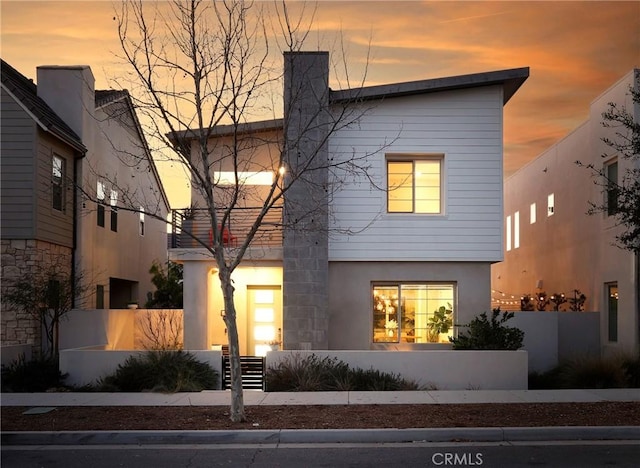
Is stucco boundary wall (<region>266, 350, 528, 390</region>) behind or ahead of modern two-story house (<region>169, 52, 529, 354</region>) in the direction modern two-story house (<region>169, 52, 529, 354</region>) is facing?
ahead

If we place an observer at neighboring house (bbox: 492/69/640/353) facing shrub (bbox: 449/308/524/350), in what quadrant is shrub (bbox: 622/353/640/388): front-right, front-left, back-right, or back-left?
front-left

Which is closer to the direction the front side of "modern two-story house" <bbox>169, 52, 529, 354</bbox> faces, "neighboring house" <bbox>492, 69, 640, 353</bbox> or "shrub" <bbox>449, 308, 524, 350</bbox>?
the shrub

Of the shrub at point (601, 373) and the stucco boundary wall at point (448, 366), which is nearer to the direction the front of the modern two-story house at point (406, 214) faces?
the stucco boundary wall

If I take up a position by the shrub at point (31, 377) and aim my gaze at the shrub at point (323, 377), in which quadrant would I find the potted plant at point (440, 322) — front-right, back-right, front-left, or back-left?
front-left

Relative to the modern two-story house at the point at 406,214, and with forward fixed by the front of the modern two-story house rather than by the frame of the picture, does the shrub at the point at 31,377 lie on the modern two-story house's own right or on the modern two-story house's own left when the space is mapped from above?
on the modern two-story house's own right

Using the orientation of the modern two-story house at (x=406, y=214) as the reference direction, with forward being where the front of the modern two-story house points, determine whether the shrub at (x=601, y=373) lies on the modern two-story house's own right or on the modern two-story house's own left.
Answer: on the modern two-story house's own left

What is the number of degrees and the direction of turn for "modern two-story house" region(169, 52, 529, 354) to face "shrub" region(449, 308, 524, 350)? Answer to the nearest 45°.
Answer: approximately 45° to its left

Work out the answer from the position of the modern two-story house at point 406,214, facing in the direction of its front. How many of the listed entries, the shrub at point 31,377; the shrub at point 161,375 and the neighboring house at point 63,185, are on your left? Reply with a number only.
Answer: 0

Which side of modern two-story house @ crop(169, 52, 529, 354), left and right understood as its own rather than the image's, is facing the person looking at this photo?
front

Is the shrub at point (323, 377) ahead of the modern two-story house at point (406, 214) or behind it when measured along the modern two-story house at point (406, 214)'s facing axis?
ahead

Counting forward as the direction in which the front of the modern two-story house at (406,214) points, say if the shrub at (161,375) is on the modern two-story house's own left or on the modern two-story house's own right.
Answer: on the modern two-story house's own right

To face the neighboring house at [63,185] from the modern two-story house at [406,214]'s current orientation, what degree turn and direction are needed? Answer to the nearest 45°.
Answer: approximately 90° to its right

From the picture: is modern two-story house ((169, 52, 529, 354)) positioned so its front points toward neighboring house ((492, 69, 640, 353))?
no
